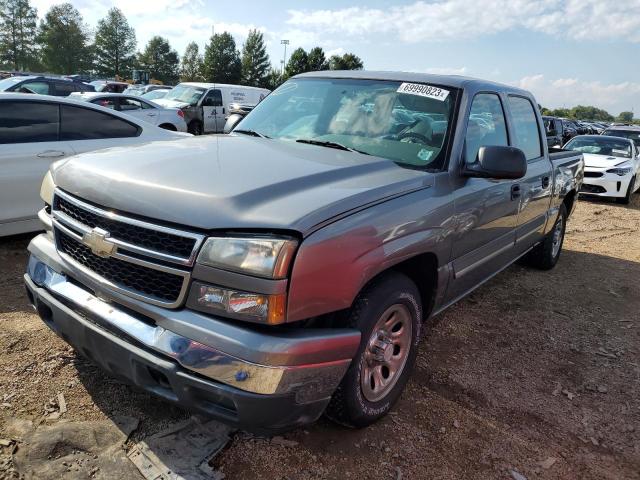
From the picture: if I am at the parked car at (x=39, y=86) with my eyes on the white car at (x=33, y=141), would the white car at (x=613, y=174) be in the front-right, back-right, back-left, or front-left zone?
front-left

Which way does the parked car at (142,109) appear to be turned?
to the viewer's left

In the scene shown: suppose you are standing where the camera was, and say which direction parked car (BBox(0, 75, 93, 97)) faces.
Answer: facing the viewer and to the left of the viewer

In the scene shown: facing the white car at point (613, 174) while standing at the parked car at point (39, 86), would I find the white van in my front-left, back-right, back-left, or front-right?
front-left

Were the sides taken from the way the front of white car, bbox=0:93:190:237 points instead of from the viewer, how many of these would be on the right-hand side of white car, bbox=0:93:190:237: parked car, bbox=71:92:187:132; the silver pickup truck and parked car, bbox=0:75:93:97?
2

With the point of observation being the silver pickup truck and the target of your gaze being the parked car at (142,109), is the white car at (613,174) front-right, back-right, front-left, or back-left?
front-right

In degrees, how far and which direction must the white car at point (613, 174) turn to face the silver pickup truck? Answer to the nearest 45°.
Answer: approximately 45° to its left

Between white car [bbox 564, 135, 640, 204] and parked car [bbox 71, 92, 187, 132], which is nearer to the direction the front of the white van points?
the parked car

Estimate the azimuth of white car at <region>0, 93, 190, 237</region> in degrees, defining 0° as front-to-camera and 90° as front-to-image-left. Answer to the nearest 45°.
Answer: approximately 90°

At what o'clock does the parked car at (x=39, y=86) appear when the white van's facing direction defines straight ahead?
The parked car is roughly at 1 o'clock from the white van.

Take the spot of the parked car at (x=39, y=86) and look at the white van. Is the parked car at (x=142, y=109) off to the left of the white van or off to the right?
right

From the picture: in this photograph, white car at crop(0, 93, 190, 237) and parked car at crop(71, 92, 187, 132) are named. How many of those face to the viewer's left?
2

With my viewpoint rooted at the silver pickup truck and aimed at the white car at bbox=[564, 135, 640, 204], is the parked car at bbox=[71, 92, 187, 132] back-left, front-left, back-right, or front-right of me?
front-left
